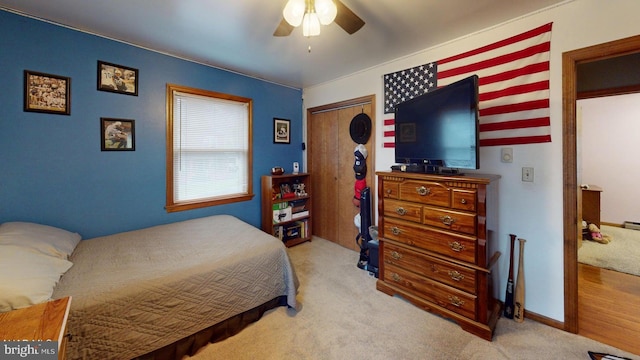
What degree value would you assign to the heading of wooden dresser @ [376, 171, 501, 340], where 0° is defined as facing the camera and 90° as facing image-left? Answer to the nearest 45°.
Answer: approximately 45°

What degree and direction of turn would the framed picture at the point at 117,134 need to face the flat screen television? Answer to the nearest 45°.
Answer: approximately 45° to its left

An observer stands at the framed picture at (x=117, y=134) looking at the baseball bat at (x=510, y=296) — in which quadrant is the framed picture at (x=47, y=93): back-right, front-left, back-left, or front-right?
back-right
